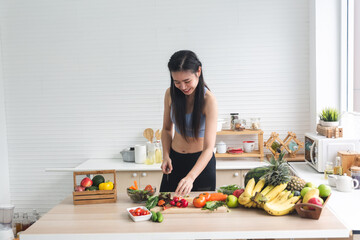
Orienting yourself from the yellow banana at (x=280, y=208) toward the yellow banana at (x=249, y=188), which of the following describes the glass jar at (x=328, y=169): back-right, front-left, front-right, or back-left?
front-right

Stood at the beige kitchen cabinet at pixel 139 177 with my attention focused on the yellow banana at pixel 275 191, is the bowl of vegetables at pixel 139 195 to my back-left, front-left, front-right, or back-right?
front-right

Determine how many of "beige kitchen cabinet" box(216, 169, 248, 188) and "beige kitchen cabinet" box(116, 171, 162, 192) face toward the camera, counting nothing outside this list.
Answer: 2

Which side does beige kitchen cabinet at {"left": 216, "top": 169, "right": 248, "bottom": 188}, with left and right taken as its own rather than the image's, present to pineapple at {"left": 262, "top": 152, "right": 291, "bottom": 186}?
front

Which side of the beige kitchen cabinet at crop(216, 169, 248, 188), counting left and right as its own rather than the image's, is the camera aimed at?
front

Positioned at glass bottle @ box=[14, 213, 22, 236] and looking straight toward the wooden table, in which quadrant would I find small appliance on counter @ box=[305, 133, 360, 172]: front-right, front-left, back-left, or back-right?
front-left

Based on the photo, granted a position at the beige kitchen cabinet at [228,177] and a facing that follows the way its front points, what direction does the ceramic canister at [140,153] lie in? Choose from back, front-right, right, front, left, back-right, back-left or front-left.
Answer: right

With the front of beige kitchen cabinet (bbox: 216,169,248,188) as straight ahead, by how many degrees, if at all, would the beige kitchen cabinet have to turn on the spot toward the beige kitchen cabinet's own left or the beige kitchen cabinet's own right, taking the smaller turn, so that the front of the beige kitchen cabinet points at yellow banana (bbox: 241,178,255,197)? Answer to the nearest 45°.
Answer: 0° — it already faces it

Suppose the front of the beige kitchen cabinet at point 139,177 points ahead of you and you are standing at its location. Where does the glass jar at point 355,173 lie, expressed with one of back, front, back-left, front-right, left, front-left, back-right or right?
front-left

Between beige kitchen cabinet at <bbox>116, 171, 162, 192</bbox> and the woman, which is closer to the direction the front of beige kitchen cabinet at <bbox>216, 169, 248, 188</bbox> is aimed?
the woman

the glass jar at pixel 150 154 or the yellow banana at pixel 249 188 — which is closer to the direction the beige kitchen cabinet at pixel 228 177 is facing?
the yellow banana

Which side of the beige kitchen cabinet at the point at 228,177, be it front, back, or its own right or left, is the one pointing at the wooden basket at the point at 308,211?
front

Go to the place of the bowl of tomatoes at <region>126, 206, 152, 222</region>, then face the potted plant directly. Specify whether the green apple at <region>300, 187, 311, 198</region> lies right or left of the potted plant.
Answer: right

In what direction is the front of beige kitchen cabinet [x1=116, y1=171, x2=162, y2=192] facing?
toward the camera

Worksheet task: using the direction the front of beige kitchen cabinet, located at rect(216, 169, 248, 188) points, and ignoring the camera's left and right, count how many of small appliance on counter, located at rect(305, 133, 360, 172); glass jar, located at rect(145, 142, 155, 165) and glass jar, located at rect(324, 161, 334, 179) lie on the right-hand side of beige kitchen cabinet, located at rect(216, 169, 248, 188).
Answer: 1
